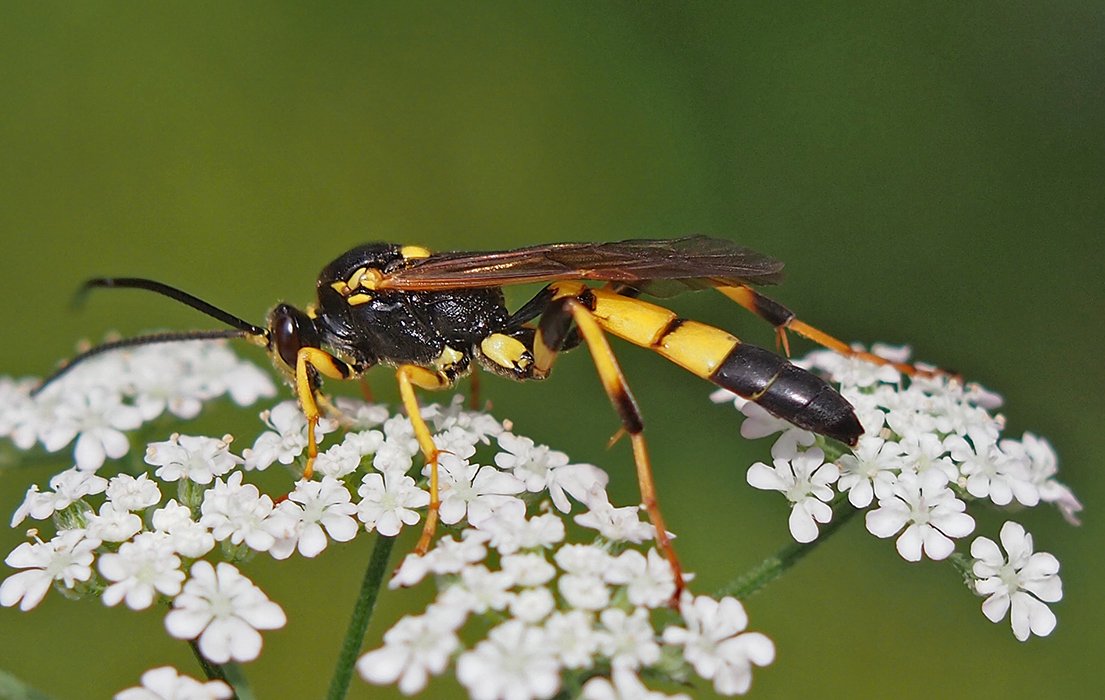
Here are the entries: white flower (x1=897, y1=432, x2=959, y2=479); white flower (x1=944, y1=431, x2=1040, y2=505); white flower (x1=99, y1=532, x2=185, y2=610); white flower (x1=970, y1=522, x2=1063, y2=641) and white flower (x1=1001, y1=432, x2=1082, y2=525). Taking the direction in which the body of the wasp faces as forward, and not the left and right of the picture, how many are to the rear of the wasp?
4

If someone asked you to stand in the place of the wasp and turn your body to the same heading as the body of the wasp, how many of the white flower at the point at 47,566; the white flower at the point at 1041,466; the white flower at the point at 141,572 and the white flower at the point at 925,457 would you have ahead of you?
2

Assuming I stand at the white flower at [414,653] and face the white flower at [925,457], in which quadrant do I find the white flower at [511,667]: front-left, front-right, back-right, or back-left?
front-right

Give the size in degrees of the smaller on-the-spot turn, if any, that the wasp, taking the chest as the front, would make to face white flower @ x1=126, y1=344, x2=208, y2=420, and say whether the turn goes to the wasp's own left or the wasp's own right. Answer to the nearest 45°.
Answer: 0° — it already faces it

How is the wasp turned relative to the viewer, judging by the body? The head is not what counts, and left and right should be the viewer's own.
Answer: facing to the left of the viewer

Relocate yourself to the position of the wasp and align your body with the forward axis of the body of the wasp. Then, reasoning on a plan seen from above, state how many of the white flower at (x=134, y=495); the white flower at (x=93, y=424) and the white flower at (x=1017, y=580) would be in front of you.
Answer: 2

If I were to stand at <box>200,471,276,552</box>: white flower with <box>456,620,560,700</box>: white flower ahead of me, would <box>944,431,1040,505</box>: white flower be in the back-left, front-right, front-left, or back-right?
front-left

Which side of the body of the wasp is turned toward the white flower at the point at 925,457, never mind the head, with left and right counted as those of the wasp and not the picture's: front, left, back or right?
back

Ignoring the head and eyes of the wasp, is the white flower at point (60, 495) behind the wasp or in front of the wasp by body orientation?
in front

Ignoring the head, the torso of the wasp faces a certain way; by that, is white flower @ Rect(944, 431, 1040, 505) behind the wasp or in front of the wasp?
behind

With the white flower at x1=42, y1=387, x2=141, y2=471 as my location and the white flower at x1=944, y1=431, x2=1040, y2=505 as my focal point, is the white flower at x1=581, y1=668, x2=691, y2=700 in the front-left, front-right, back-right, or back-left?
front-right

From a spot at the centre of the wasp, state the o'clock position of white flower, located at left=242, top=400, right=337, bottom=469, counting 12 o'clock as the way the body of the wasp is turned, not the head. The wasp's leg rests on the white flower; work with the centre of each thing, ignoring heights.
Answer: The white flower is roughly at 12 o'clock from the wasp.

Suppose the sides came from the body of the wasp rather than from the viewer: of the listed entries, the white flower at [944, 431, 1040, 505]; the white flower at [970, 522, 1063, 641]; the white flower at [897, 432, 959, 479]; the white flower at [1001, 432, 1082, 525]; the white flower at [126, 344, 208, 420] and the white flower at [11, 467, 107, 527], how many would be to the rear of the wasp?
4
